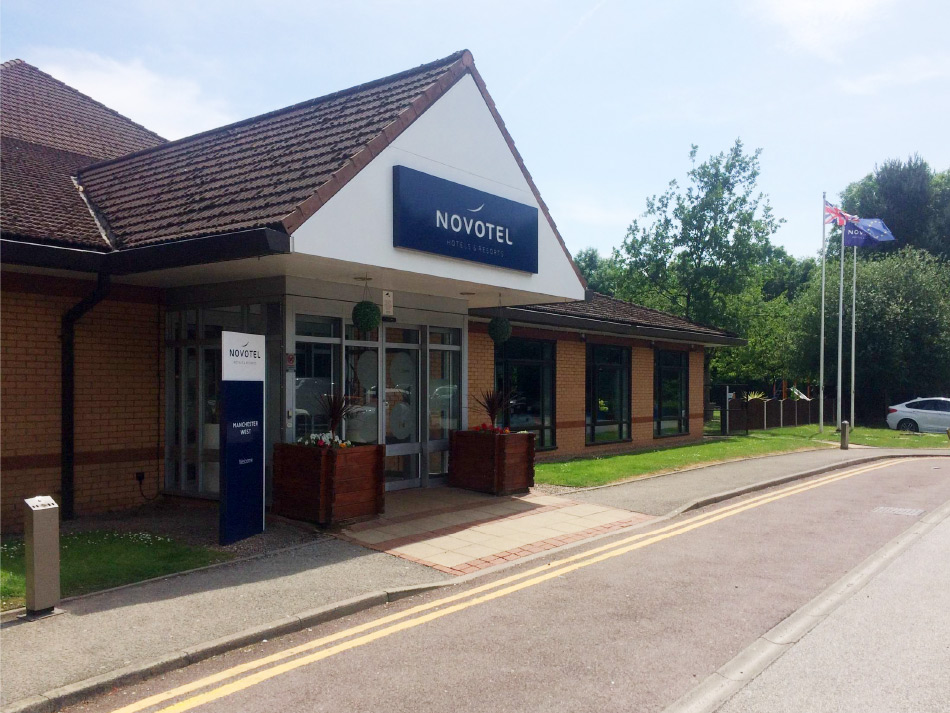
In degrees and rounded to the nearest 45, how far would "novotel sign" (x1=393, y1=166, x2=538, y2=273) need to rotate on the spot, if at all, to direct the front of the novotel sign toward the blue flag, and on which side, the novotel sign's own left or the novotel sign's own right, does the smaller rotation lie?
approximately 90° to the novotel sign's own left

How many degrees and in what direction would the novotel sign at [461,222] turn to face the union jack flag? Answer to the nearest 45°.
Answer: approximately 90° to its left

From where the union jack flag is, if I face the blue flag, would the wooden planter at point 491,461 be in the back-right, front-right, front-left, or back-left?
back-right

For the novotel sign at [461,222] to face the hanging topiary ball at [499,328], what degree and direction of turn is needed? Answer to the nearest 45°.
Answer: approximately 135° to its left

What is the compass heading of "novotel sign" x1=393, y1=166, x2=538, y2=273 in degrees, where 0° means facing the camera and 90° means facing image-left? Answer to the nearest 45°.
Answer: approximately 315°

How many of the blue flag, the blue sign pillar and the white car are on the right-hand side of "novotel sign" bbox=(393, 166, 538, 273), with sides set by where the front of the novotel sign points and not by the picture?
1

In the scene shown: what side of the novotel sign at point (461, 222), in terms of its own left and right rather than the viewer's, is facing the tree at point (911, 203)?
left

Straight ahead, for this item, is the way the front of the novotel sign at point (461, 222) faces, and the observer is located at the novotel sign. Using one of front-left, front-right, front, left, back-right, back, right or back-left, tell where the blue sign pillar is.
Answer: right

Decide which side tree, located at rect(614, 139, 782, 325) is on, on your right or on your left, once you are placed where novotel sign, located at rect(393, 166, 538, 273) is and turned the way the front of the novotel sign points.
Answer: on your left
